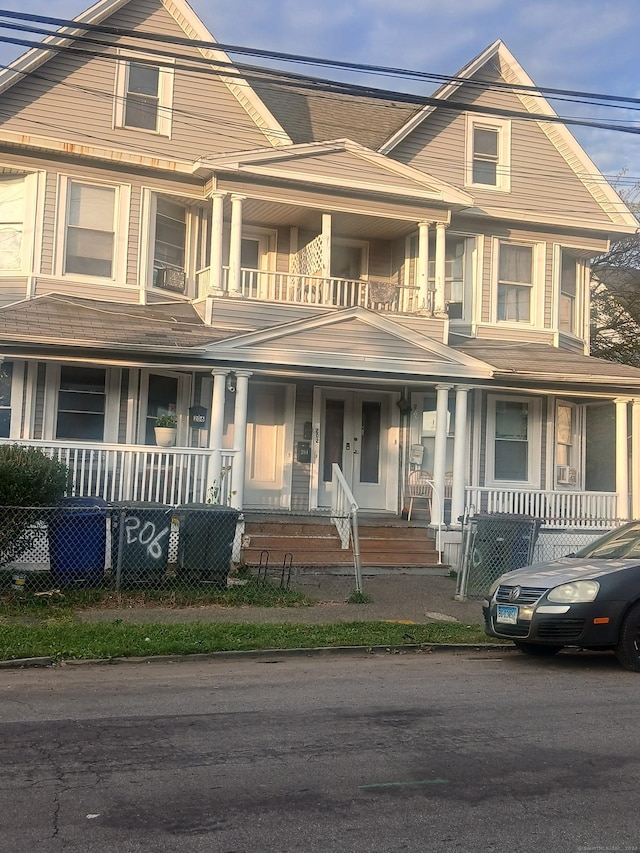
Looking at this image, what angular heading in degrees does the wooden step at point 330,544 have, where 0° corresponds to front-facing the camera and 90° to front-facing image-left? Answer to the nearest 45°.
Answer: approximately 0°

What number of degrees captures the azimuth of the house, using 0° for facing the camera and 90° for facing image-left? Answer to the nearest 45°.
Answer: approximately 0°

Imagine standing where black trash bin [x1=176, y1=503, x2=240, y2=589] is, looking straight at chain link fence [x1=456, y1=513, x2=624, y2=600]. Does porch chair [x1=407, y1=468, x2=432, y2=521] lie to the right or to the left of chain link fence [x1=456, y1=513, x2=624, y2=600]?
left

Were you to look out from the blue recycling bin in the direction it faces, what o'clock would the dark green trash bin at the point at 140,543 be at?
The dark green trash bin is roughly at 9 o'clock from the blue recycling bin.

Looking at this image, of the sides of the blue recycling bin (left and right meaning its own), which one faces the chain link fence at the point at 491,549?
left

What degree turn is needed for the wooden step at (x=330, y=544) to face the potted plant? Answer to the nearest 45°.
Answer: approximately 90° to its right
